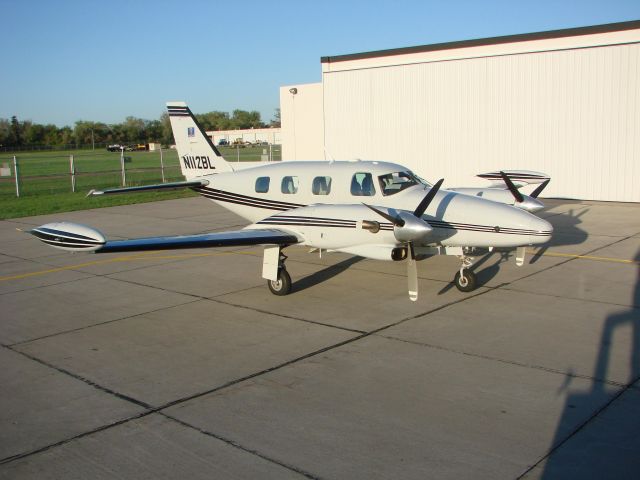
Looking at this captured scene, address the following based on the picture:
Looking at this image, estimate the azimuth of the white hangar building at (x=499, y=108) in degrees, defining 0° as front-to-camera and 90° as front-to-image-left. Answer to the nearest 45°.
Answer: approximately 45°

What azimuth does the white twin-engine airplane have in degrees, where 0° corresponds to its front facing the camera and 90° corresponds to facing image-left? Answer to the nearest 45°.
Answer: approximately 315°

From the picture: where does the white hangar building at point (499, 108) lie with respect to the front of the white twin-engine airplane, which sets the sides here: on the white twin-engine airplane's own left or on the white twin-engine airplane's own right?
on the white twin-engine airplane's own left

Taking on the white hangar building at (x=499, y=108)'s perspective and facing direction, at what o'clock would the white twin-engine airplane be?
The white twin-engine airplane is roughly at 11 o'clock from the white hangar building.

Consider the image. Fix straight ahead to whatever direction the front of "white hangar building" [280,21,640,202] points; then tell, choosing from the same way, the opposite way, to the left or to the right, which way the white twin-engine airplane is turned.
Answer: to the left
